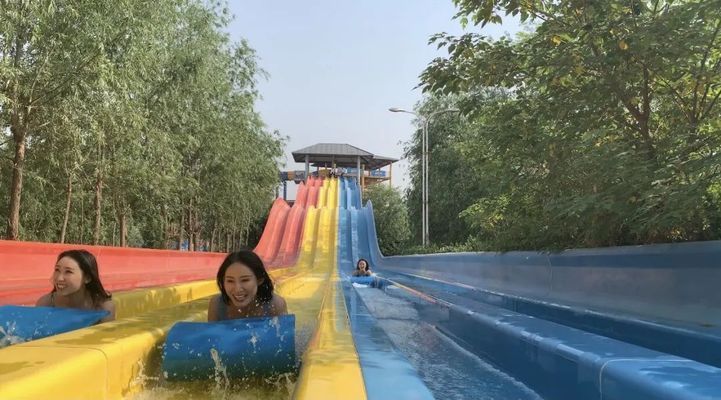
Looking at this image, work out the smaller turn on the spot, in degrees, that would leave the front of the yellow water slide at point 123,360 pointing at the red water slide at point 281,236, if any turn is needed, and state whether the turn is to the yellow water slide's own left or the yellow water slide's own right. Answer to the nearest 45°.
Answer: approximately 180°

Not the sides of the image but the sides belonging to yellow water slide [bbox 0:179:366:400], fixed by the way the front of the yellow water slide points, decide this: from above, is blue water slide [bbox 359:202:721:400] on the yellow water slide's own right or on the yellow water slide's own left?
on the yellow water slide's own left

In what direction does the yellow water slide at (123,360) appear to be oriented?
toward the camera

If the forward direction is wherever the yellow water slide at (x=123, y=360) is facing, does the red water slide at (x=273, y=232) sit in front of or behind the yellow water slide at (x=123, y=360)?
behind

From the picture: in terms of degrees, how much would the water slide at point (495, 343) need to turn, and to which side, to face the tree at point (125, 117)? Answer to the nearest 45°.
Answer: approximately 135° to its right

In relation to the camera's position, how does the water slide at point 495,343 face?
facing the viewer
